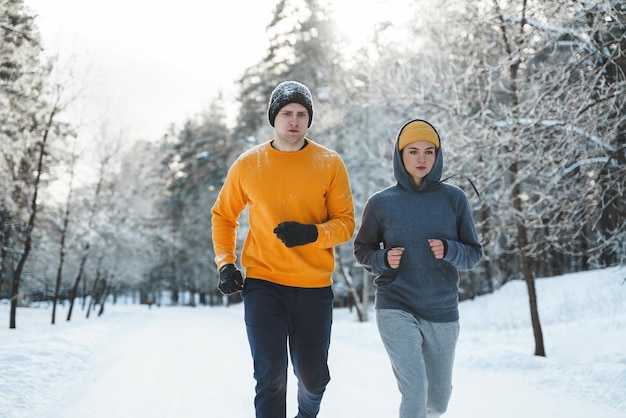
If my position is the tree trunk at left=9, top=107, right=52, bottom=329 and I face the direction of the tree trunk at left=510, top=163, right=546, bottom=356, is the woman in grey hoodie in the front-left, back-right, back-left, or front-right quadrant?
front-right

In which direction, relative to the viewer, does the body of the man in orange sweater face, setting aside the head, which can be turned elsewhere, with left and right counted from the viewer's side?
facing the viewer

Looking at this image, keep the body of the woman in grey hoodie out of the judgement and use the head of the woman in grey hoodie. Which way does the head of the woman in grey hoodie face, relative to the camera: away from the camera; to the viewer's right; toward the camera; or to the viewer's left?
toward the camera

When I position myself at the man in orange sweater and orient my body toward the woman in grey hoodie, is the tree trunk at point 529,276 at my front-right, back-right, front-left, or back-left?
front-left

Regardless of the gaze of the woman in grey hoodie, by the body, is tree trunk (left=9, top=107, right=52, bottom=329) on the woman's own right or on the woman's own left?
on the woman's own right

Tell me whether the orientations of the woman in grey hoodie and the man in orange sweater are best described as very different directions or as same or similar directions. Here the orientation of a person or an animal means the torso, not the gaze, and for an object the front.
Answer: same or similar directions

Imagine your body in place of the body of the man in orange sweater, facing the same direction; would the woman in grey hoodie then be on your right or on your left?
on your left

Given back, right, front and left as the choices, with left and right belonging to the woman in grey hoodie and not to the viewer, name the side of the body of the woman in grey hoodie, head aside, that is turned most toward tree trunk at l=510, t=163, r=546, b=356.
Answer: back

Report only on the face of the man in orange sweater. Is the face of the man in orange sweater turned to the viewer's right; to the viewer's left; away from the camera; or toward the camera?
toward the camera

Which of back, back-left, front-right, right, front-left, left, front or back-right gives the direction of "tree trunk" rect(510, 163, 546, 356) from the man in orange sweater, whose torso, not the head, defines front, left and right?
back-left

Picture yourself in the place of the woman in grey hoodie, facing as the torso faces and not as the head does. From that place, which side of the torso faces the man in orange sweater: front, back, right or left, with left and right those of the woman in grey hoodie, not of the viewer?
right

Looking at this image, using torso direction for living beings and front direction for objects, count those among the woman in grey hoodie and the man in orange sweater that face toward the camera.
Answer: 2
